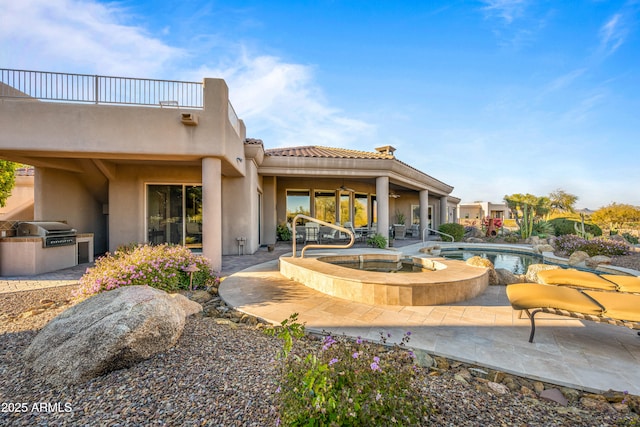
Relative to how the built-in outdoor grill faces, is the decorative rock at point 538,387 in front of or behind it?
in front

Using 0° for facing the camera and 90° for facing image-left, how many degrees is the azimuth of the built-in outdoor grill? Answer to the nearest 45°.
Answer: approximately 315°

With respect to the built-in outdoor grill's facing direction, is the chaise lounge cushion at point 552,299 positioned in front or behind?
in front

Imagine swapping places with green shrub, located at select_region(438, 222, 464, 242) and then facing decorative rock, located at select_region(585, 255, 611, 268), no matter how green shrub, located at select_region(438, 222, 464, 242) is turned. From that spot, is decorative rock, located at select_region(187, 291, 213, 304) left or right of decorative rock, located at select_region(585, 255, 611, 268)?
right

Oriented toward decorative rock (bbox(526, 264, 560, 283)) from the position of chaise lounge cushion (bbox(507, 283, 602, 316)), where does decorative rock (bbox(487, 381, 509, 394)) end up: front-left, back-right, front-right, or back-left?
back-left
